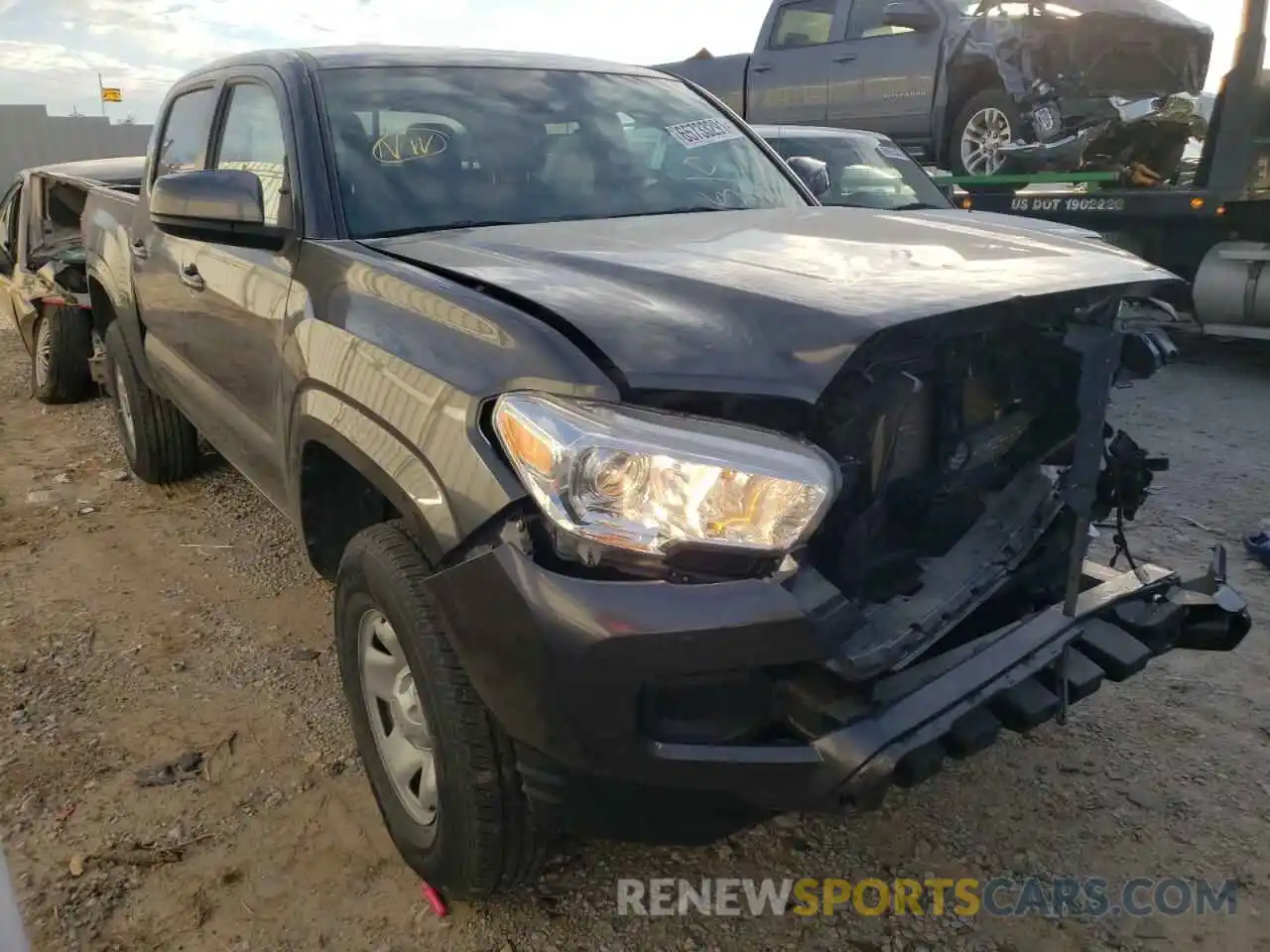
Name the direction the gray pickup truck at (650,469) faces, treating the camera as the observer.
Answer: facing the viewer and to the right of the viewer

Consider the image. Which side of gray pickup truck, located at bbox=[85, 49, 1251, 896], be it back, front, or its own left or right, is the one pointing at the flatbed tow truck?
left

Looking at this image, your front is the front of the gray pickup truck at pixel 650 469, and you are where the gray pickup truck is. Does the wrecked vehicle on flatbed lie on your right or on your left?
on your left
